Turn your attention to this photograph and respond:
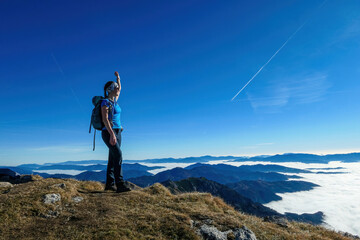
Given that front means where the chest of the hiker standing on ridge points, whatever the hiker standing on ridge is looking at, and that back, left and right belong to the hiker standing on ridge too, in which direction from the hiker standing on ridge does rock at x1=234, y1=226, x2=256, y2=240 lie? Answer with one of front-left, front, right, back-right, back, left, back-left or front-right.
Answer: front-right

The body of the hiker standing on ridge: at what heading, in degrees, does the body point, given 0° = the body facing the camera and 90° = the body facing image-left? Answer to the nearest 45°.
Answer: approximately 270°

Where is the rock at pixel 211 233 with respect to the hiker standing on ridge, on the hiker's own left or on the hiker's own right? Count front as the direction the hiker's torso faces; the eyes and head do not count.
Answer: on the hiker's own right

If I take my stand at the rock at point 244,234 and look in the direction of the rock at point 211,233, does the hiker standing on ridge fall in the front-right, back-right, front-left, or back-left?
front-right
